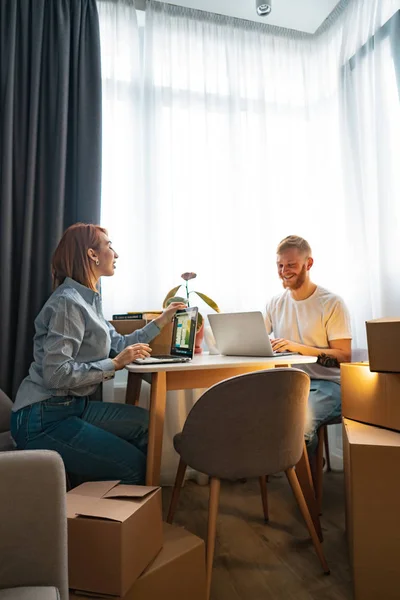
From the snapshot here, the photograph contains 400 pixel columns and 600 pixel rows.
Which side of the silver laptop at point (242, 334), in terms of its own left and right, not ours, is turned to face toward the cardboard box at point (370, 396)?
right

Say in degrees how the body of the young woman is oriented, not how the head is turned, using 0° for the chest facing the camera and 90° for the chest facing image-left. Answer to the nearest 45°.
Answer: approximately 270°

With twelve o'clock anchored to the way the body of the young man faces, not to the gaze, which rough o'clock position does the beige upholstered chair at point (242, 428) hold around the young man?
The beige upholstered chair is roughly at 11 o'clock from the young man.

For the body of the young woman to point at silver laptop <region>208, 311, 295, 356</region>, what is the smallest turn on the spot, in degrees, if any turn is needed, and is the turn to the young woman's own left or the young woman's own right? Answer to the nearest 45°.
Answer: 0° — they already face it

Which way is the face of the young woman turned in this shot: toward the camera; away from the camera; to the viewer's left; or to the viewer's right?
to the viewer's right

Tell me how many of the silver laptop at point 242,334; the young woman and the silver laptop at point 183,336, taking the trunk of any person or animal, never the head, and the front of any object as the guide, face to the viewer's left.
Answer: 1

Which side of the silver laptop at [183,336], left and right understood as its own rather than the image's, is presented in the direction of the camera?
left

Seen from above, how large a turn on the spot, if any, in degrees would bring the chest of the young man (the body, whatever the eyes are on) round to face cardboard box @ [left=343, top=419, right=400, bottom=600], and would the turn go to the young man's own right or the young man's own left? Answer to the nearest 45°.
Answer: approximately 45° to the young man's own left

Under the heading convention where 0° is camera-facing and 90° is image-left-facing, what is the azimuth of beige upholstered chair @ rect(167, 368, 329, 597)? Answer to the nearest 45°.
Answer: approximately 135°
